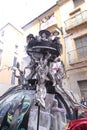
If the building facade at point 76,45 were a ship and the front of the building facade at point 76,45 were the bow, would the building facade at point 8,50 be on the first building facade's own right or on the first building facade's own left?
on the first building facade's own right

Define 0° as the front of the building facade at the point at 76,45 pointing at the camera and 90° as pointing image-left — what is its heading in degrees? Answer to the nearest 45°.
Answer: approximately 45°
